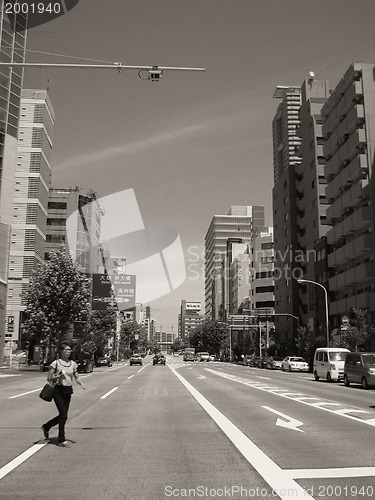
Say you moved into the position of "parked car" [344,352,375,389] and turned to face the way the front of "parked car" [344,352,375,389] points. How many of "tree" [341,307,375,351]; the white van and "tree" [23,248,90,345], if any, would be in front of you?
0

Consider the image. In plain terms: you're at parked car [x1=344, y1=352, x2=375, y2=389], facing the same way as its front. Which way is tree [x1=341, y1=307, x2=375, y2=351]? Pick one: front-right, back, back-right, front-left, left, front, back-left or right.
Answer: back-left

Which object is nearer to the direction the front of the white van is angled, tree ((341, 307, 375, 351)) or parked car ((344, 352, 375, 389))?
the parked car

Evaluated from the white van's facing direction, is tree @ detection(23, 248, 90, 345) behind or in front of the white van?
behind

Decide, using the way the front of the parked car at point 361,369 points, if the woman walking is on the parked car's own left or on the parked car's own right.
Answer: on the parked car's own right

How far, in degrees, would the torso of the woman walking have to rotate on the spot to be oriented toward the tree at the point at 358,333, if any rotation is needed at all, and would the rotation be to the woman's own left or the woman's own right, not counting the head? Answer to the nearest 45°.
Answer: approximately 90° to the woman's own left

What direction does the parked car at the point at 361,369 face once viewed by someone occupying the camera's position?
facing the viewer and to the right of the viewer

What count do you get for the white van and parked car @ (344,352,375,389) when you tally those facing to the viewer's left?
0

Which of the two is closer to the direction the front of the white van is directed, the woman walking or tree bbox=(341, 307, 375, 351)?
the woman walking

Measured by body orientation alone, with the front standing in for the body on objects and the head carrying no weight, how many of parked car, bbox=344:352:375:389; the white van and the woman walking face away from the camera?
0

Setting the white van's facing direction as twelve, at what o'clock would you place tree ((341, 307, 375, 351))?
The tree is roughly at 8 o'clock from the white van.

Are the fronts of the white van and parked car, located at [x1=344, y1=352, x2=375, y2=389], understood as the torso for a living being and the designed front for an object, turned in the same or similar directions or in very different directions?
same or similar directions

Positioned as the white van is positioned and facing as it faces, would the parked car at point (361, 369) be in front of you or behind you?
in front

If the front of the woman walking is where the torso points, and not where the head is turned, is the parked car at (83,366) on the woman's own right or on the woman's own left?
on the woman's own left

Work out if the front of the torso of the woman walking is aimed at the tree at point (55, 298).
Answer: no

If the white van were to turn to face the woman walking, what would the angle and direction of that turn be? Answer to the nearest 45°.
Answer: approximately 45° to its right

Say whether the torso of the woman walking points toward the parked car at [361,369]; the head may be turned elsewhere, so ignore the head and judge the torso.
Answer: no
